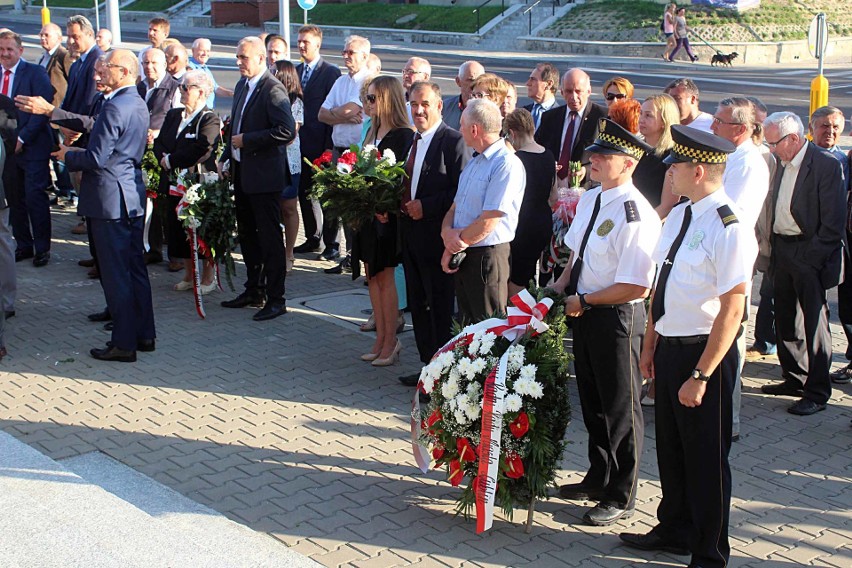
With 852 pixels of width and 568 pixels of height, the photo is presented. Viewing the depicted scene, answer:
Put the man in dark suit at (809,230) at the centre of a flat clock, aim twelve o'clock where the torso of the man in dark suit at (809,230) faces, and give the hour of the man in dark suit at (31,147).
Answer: the man in dark suit at (31,147) is roughly at 2 o'clock from the man in dark suit at (809,230).

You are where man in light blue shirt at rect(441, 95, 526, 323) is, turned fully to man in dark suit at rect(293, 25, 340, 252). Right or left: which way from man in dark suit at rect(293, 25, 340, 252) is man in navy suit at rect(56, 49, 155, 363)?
left

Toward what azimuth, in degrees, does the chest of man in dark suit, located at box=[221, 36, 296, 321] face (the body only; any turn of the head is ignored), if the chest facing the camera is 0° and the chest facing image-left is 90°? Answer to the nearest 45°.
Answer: approximately 45°

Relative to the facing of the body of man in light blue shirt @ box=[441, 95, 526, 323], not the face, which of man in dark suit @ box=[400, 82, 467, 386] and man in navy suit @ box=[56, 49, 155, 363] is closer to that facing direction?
the man in navy suit

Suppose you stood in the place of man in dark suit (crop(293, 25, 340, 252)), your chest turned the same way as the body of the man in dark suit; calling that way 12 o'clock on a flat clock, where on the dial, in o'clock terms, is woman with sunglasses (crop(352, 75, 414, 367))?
The woman with sunglasses is roughly at 10 o'clock from the man in dark suit.

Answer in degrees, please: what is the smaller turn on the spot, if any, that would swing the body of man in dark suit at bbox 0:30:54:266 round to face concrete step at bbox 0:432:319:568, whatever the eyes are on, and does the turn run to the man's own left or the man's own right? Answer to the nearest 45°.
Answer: approximately 45° to the man's own left

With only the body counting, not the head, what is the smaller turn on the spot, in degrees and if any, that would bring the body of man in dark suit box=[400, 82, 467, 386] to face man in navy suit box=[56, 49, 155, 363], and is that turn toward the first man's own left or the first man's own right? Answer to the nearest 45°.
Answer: approximately 45° to the first man's own right

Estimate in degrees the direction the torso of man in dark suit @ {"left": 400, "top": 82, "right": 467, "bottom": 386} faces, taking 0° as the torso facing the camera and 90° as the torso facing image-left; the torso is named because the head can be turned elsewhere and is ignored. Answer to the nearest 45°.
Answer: approximately 45°

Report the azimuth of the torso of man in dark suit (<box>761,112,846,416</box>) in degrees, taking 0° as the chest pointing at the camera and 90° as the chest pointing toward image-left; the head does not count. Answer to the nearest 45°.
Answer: approximately 45°

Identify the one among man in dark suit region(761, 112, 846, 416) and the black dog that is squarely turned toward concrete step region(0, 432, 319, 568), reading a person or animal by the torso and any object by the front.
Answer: the man in dark suit

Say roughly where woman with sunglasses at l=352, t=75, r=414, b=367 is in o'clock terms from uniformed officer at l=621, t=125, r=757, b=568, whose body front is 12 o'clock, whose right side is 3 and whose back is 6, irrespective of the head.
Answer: The woman with sunglasses is roughly at 3 o'clock from the uniformed officer.

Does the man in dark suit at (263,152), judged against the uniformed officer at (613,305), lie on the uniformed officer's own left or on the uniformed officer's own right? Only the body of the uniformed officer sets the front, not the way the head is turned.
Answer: on the uniformed officer's own right
